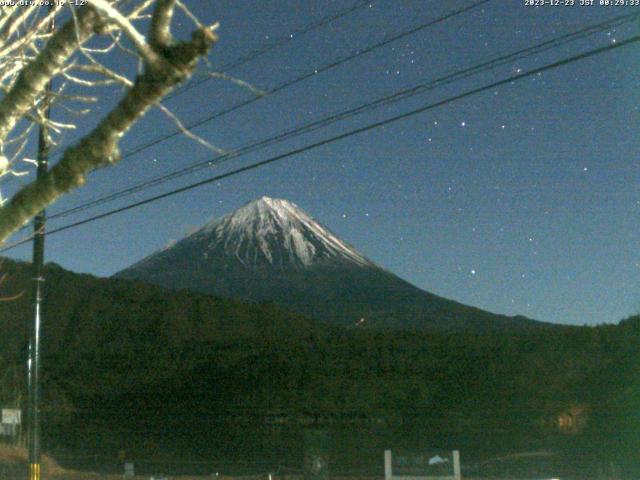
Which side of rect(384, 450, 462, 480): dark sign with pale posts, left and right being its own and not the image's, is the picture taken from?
front

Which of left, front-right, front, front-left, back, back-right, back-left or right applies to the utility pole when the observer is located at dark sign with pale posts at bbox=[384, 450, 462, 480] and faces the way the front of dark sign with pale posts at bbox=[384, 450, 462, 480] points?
right
